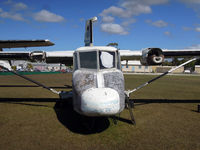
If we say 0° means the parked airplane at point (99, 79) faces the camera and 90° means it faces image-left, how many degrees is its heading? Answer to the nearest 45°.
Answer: approximately 0°
